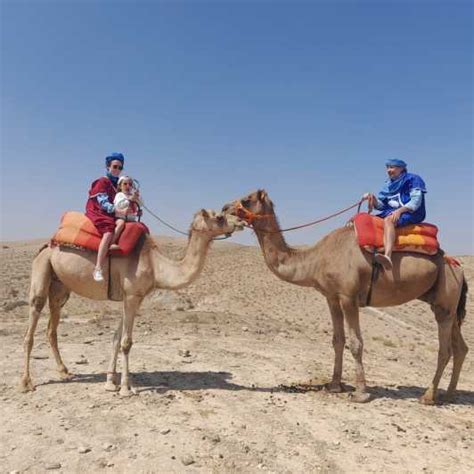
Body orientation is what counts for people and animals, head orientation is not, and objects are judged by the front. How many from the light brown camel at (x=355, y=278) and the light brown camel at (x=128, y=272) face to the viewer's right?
1

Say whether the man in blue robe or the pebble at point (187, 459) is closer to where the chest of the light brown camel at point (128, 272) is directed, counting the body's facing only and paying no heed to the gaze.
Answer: the man in blue robe

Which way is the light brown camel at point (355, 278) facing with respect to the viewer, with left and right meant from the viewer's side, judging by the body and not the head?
facing to the left of the viewer

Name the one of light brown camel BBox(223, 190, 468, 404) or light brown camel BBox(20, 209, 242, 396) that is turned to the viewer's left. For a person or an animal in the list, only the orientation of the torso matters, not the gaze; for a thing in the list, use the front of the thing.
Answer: light brown camel BBox(223, 190, 468, 404)

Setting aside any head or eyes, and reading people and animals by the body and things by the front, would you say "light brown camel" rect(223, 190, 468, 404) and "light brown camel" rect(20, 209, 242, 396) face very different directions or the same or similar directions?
very different directions

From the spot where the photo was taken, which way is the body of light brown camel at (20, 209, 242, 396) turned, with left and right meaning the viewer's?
facing to the right of the viewer

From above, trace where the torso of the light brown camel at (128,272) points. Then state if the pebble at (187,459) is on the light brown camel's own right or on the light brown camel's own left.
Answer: on the light brown camel's own right

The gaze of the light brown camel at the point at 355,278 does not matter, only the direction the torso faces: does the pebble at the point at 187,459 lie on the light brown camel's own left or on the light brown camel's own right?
on the light brown camel's own left
